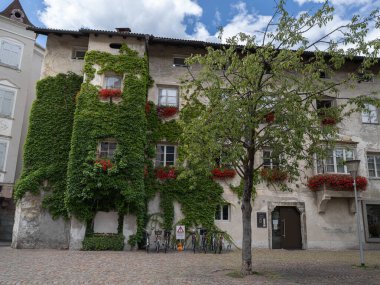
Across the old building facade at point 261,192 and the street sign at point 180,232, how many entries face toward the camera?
2

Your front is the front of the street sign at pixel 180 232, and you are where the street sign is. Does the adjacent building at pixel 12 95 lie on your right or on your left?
on your right

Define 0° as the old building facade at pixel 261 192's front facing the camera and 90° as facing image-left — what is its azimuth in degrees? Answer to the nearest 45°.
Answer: approximately 0°

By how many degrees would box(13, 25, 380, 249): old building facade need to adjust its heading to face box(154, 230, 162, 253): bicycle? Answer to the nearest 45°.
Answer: approximately 45° to its right

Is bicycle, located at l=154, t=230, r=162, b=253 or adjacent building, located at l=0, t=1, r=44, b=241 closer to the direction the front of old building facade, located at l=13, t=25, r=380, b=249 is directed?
the bicycle

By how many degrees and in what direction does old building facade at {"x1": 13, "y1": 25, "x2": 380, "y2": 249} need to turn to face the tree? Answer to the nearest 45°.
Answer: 0° — it already faces it

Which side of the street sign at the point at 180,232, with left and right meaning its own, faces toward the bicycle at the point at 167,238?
right

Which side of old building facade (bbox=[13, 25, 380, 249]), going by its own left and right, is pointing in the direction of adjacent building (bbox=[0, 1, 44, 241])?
right

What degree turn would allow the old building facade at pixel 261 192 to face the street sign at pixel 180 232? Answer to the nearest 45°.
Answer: approximately 45° to its right

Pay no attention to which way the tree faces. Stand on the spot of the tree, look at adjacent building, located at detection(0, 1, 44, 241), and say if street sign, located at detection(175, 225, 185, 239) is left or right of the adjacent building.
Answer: right
